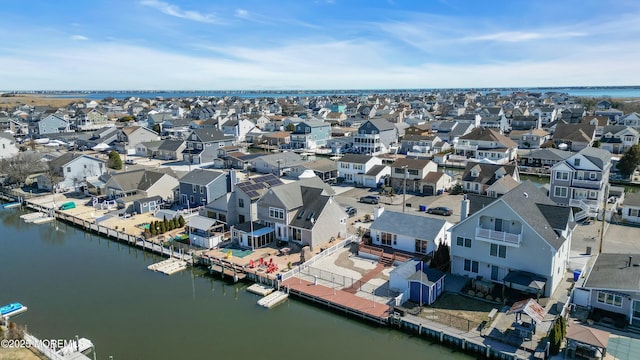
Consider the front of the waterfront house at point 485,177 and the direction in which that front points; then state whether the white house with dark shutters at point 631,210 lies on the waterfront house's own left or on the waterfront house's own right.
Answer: on the waterfront house's own left

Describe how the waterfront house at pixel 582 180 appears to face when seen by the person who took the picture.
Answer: facing the viewer and to the left of the viewer

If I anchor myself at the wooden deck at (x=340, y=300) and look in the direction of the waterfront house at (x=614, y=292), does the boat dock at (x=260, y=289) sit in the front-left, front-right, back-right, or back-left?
back-left

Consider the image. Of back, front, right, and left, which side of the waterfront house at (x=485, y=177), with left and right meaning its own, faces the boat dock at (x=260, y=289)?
front

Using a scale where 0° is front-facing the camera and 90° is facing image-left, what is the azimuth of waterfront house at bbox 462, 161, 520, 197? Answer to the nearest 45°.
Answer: approximately 45°
